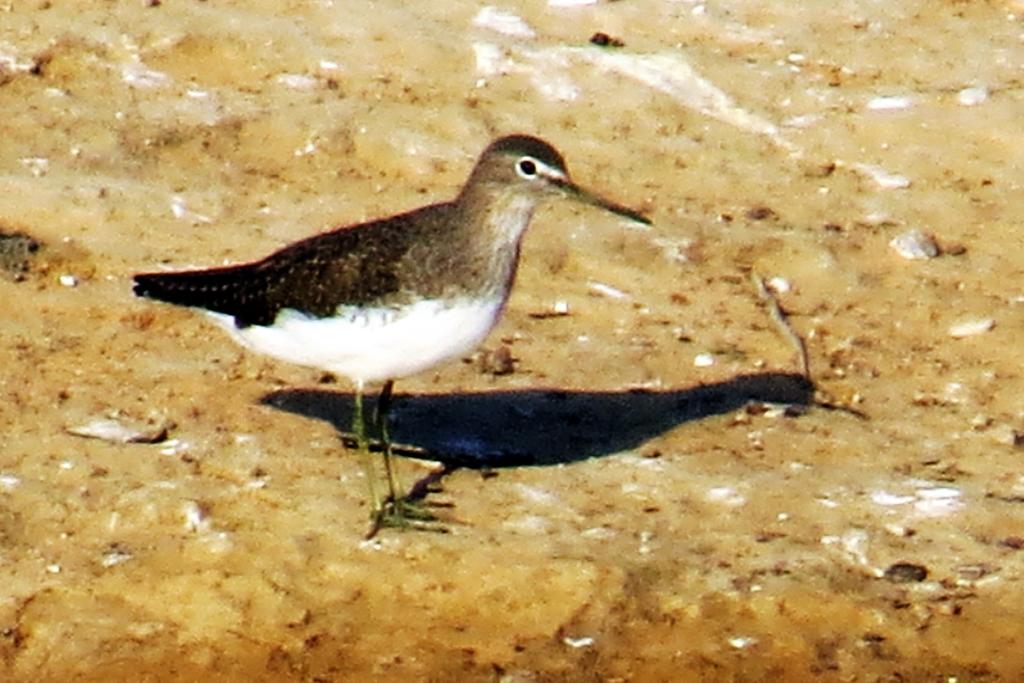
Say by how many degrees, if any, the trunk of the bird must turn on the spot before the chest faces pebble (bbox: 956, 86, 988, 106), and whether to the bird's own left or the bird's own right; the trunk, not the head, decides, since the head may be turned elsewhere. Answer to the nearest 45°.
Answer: approximately 45° to the bird's own left

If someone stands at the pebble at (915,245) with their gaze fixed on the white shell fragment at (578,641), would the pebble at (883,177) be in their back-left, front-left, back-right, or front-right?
back-right

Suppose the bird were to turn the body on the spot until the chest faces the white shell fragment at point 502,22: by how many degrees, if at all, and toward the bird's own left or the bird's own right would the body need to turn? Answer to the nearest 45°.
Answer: approximately 90° to the bird's own left

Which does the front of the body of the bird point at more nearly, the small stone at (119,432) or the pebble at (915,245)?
the pebble

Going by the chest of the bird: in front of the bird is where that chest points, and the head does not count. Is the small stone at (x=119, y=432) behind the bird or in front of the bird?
behind

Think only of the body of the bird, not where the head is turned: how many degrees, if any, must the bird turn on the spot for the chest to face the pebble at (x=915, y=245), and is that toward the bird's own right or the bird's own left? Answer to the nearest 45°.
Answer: approximately 45° to the bird's own left

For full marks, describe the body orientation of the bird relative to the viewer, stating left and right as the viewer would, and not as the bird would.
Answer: facing to the right of the viewer

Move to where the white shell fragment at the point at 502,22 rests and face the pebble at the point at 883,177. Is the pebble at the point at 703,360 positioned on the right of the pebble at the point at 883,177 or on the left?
right

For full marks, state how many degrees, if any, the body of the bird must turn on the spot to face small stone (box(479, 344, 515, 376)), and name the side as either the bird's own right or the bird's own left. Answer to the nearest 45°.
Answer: approximately 45° to the bird's own left
